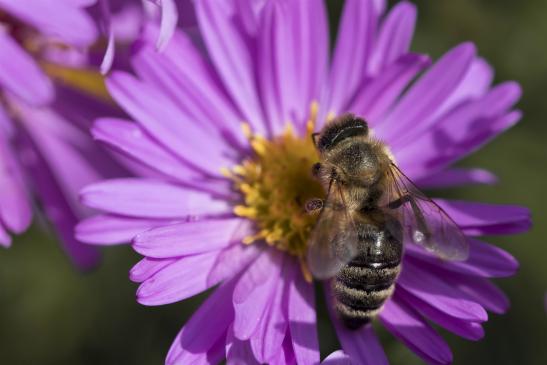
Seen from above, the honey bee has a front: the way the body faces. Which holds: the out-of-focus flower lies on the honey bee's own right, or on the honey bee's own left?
on the honey bee's own left

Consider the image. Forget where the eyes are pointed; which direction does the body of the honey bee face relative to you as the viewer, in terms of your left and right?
facing away from the viewer
